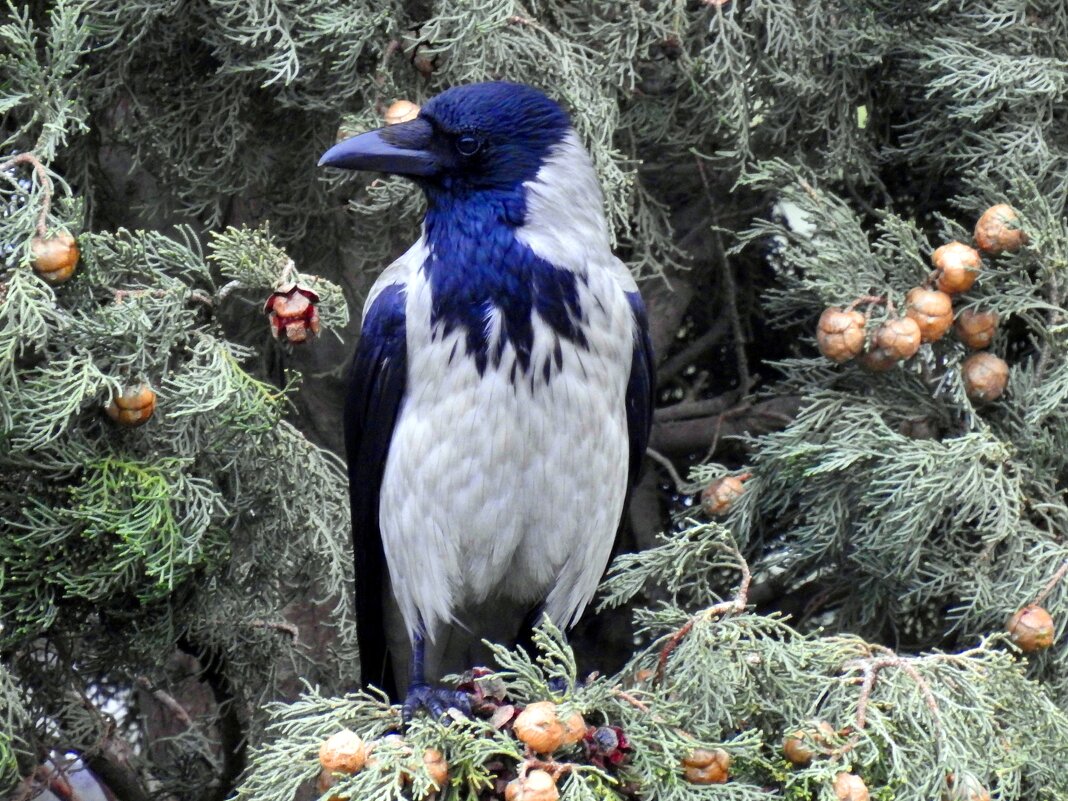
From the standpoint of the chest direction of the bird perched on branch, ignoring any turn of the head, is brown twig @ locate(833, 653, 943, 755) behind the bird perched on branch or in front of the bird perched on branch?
in front

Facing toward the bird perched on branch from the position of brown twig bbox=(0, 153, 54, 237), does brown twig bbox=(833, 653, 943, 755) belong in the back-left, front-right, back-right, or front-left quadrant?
front-right

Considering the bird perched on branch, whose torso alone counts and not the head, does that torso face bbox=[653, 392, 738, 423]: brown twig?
no

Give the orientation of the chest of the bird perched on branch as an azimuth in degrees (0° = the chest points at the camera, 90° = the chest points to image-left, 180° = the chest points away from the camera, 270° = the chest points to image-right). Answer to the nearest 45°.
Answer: approximately 0°

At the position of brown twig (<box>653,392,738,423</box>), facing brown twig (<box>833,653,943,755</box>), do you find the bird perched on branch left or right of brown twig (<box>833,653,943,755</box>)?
right

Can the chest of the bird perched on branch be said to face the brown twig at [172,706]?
no

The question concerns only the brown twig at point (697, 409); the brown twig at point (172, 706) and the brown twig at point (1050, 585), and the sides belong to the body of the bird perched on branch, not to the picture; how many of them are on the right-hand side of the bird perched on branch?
1

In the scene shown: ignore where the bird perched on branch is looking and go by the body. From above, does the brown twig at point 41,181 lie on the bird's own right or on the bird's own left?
on the bird's own right

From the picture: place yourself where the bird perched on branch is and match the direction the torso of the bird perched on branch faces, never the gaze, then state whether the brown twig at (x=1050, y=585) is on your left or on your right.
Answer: on your left
